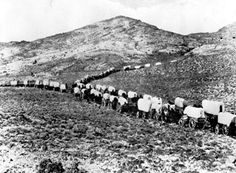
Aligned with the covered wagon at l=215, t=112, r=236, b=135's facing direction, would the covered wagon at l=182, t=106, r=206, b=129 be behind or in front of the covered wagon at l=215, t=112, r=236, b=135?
behind

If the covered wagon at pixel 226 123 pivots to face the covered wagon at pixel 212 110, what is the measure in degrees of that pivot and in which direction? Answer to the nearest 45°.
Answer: approximately 135° to its left

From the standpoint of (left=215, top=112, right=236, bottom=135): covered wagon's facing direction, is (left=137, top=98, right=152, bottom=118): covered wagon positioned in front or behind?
behind

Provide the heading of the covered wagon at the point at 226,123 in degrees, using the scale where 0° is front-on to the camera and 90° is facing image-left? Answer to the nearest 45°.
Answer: approximately 315°
